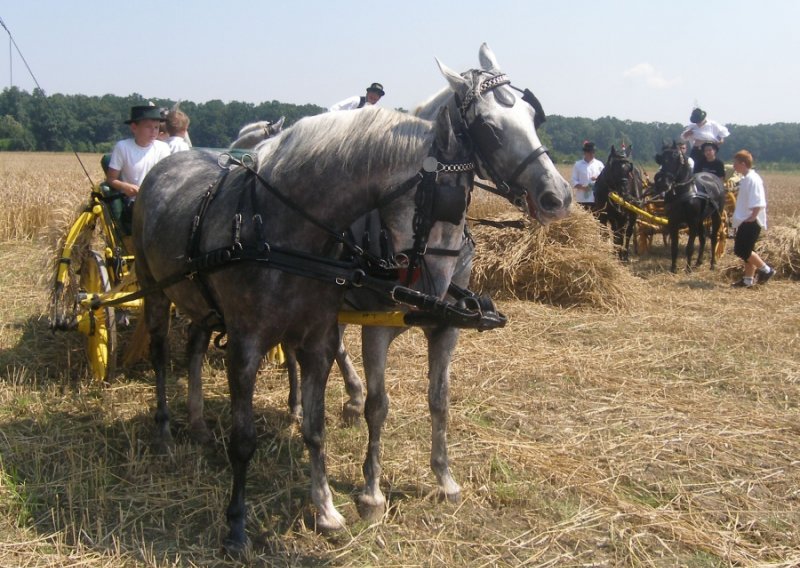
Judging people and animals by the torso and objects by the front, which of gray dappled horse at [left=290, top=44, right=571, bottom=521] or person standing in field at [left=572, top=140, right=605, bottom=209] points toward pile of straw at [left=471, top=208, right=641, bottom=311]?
the person standing in field

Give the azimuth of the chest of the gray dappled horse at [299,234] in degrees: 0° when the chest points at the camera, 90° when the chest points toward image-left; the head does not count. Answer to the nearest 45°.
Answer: approximately 315°

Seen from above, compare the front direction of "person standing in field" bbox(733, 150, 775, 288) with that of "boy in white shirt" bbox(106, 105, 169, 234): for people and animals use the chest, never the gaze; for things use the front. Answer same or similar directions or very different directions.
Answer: very different directions

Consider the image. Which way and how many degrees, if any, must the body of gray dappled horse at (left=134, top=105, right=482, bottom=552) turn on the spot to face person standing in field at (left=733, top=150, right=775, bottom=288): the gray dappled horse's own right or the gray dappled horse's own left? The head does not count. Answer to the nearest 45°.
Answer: approximately 90° to the gray dappled horse's own left

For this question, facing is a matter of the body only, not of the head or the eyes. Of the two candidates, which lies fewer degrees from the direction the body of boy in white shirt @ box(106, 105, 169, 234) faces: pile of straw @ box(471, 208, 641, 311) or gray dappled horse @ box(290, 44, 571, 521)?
the gray dappled horse

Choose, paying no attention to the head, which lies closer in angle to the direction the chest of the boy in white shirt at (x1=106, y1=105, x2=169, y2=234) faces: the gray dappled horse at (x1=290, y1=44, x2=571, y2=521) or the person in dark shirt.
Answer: the gray dappled horse

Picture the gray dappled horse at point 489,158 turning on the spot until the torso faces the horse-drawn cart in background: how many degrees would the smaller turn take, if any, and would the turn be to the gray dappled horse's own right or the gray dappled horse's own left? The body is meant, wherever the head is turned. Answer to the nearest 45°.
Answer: approximately 135° to the gray dappled horse's own left

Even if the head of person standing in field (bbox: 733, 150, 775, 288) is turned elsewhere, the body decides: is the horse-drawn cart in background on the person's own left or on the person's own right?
on the person's own right

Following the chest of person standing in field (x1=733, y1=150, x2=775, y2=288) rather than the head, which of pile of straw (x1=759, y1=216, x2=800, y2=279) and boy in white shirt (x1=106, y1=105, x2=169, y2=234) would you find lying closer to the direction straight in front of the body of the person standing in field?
the boy in white shirt

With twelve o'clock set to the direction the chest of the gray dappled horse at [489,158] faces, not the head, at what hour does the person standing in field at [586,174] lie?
The person standing in field is roughly at 8 o'clock from the gray dappled horse.

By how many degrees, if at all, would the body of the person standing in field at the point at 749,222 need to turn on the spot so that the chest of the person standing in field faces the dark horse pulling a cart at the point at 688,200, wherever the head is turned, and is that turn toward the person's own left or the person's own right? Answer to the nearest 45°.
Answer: approximately 45° to the person's own right
